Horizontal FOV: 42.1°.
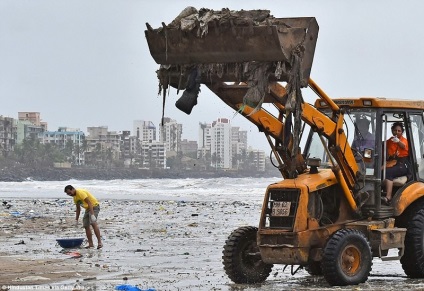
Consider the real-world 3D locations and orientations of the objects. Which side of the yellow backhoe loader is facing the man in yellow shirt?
right

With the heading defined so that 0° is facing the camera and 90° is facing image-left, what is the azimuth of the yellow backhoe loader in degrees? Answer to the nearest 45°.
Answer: approximately 45°
